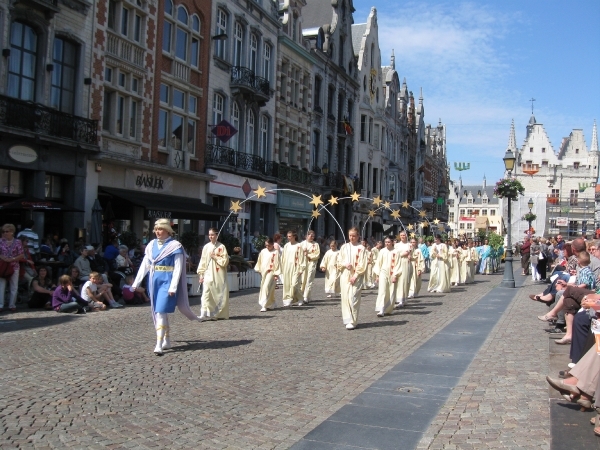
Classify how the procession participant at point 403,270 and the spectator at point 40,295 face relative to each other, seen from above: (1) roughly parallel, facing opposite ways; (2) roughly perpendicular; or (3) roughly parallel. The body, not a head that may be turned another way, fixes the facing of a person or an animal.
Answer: roughly perpendicular

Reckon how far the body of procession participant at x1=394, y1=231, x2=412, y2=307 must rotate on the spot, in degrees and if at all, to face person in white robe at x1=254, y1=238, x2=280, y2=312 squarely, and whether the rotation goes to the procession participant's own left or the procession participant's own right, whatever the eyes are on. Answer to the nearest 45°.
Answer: approximately 45° to the procession participant's own right

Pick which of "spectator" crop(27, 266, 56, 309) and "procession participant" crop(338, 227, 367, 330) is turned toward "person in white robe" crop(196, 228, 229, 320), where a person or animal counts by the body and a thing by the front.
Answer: the spectator

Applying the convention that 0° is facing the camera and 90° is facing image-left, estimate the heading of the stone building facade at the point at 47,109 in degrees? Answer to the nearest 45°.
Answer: approximately 315°

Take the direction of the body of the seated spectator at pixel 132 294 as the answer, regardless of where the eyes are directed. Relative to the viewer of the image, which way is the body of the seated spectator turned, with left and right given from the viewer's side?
facing to the right of the viewer

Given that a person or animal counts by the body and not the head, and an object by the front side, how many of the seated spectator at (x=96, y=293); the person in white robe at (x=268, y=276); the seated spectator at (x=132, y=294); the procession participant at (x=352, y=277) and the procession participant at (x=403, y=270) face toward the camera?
3

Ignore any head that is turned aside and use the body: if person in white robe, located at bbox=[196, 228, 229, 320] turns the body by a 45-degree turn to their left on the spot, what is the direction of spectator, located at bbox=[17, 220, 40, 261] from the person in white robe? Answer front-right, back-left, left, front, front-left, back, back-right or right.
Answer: back-right

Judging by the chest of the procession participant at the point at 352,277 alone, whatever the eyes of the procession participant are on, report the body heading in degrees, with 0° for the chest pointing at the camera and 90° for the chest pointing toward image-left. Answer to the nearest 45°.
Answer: approximately 0°

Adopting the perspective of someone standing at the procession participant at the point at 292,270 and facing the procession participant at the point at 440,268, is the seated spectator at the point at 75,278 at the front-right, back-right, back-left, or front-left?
back-left

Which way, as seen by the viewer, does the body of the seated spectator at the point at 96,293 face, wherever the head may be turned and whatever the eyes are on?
to the viewer's right

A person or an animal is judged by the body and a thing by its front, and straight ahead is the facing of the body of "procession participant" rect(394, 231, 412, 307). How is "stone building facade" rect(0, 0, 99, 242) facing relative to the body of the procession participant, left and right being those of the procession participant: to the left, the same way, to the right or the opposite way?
to the left
